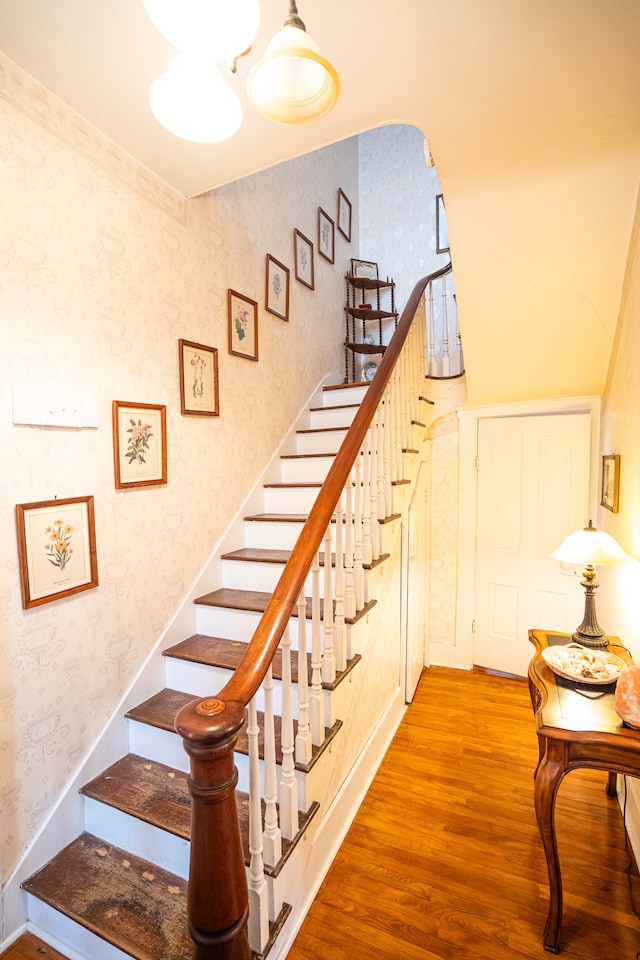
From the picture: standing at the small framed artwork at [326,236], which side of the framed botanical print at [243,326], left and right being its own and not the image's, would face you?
left

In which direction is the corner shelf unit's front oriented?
toward the camera

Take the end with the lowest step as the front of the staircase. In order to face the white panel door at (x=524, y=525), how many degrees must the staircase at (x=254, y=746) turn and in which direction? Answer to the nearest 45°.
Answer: approximately 180°

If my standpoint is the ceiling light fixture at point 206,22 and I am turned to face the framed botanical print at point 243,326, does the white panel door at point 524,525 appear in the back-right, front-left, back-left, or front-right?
front-right

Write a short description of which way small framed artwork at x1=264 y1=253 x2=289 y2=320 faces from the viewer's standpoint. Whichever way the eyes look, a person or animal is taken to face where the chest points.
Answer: facing the viewer and to the right of the viewer

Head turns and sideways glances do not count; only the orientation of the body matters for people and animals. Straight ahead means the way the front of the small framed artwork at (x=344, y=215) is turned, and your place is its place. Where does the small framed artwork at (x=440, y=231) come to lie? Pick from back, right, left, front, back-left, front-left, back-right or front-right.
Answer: front

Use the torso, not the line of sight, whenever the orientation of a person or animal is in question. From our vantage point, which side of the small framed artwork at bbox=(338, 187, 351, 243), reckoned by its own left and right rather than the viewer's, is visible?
right

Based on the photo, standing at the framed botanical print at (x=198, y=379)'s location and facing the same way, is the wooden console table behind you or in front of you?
in front

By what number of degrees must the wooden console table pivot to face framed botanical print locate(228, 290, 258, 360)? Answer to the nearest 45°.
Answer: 0° — it already faces it

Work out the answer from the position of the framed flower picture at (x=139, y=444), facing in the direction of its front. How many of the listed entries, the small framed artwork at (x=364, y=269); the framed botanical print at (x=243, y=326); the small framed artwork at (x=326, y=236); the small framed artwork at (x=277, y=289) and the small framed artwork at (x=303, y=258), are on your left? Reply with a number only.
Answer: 5

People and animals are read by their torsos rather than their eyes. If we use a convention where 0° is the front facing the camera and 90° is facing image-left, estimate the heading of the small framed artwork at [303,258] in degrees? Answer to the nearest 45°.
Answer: approximately 315°

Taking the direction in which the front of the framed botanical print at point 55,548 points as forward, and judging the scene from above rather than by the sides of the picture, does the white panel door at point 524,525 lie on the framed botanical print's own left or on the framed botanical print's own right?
on the framed botanical print's own left

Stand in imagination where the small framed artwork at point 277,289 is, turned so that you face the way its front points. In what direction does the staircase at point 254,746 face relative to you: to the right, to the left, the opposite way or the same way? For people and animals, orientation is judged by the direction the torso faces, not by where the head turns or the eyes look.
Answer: to the right

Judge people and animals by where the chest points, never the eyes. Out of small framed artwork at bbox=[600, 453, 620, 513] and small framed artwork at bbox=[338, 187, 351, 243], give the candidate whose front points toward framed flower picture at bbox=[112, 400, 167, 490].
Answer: small framed artwork at bbox=[600, 453, 620, 513]

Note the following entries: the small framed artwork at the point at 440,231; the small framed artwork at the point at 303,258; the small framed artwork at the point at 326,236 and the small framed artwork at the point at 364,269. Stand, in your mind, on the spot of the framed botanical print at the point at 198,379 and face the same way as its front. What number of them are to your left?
4

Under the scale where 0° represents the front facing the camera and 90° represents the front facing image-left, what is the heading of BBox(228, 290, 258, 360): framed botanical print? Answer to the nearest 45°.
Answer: approximately 315°

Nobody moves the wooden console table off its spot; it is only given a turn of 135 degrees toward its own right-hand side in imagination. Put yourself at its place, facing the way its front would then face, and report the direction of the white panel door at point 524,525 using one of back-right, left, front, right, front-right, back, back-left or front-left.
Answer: front-left
